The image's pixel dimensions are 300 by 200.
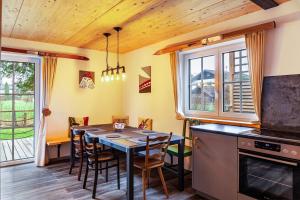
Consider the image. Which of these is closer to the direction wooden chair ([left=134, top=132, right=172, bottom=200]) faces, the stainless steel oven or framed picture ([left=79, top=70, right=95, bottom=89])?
the framed picture

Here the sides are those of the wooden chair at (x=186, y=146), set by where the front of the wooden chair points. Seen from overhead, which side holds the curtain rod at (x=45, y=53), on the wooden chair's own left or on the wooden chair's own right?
on the wooden chair's own right

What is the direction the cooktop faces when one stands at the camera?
facing the viewer and to the left of the viewer

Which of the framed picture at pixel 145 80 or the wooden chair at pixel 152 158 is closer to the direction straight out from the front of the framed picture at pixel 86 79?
the wooden chair

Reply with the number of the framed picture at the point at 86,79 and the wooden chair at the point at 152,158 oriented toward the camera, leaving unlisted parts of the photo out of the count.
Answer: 1

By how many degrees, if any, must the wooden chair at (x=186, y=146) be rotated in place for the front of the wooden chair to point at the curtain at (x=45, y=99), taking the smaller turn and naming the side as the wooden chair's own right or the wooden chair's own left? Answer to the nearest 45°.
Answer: approximately 45° to the wooden chair's own right

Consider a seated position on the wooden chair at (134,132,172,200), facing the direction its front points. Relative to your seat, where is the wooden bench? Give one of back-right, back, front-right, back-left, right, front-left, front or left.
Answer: front

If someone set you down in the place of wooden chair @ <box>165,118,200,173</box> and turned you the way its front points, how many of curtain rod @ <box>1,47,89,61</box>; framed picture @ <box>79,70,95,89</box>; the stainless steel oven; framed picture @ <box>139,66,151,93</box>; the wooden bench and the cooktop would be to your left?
2

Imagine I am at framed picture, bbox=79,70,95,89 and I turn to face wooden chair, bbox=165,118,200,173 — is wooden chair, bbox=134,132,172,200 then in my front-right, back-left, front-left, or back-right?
front-right

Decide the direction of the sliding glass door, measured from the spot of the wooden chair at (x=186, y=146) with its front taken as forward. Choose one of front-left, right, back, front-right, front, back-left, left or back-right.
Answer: front-right

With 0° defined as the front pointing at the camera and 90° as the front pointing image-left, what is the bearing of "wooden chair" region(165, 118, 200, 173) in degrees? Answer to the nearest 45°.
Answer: approximately 45°

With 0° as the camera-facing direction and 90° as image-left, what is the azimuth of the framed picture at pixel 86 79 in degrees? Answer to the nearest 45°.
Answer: approximately 0°

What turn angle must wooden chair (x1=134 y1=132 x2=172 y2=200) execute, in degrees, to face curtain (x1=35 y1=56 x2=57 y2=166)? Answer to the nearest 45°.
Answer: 0° — it already faces it

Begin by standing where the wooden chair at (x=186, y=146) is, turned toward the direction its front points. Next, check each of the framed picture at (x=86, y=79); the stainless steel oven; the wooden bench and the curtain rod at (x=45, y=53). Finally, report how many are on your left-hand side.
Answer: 1

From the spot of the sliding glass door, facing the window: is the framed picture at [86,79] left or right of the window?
left
